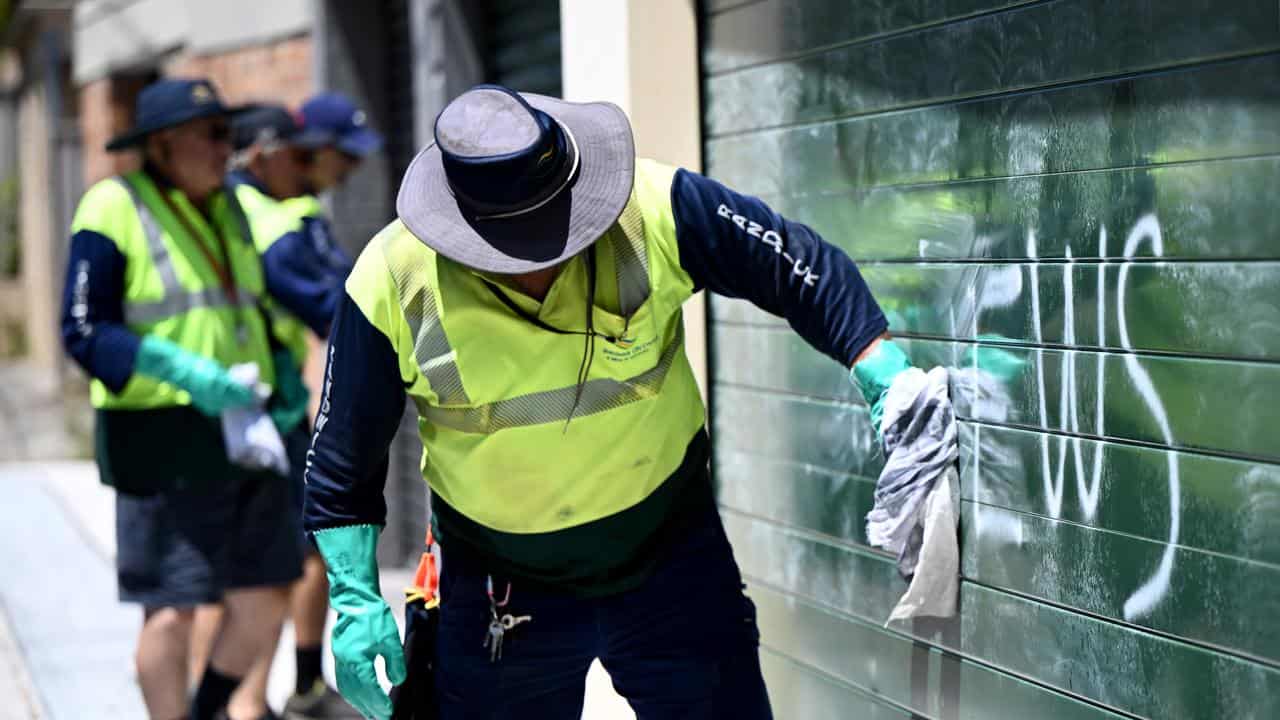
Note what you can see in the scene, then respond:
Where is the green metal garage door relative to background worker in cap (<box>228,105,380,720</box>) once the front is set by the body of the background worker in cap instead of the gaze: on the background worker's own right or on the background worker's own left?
on the background worker's own right

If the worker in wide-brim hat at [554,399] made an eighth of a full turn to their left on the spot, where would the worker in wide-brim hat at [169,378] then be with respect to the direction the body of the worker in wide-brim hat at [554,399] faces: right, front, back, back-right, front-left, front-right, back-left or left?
back

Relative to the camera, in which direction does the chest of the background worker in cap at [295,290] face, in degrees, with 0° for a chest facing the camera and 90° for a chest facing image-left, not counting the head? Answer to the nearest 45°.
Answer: approximately 270°

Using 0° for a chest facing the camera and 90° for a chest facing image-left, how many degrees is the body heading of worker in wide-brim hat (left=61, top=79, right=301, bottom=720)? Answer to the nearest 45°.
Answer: approximately 315°

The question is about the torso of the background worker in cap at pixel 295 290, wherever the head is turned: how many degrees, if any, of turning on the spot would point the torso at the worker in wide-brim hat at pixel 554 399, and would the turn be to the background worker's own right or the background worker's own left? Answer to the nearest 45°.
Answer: approximately 90° to the background worker's own right

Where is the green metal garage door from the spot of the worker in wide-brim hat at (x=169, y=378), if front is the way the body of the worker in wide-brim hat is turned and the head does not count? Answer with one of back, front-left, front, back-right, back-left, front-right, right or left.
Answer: front

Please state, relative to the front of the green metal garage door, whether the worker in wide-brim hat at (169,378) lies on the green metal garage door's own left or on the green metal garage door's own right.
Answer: on the green metal garage door's own right

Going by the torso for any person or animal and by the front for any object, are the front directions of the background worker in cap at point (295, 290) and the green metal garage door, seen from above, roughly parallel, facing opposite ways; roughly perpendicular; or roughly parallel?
roughly parallel, facing opposite ways

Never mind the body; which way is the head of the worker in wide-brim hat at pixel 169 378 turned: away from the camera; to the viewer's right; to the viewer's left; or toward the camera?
to the viewer's right

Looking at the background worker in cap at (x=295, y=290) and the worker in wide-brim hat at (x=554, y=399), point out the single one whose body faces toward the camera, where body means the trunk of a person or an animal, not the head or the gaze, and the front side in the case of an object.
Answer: the worker in wide-brim hat

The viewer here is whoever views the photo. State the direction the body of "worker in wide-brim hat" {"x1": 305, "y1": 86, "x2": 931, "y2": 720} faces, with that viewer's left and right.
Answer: facing the viewer

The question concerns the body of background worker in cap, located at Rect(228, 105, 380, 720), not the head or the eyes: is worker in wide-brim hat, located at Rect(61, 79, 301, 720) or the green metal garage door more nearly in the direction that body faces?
the green metal garage door
